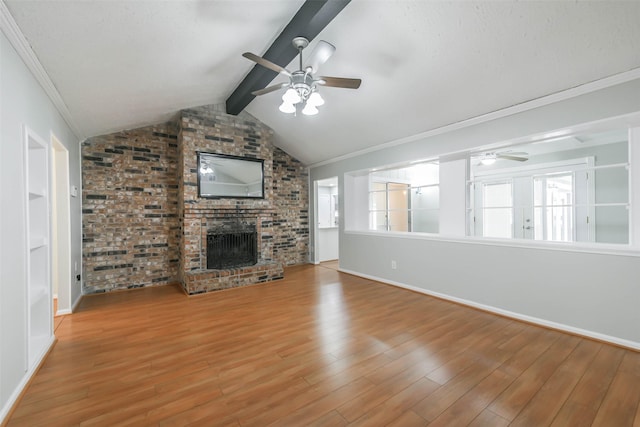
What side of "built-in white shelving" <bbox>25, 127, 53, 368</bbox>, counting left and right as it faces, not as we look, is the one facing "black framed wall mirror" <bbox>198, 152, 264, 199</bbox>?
front

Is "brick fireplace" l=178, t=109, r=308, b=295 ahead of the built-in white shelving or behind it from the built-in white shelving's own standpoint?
ahead

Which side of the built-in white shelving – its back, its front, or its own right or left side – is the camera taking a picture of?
right

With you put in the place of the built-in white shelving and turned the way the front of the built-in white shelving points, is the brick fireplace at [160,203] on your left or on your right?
on your left
